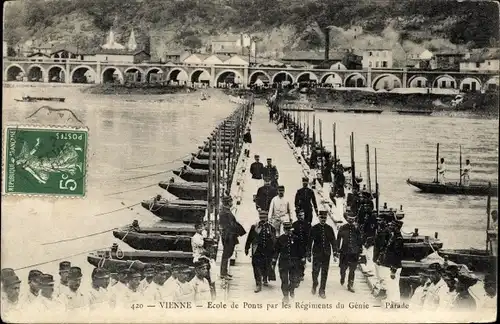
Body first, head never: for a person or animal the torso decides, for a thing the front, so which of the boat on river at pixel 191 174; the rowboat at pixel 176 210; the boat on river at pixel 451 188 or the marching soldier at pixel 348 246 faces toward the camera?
the marching soldier

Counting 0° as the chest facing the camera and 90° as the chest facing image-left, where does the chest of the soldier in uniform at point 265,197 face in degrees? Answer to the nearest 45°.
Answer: approximately 0°

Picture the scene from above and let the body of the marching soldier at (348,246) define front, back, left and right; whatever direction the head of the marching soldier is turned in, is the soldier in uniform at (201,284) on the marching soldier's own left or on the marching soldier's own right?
on the marching soldier's own right

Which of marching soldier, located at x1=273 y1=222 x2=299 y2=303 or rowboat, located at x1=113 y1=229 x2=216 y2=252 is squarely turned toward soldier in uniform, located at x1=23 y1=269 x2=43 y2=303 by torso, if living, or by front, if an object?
the rowboat

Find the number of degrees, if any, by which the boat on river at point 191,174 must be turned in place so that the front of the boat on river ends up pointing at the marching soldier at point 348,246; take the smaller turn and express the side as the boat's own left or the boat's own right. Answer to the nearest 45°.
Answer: approximately 135° to the boat's own left

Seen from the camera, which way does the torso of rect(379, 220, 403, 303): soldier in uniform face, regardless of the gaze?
to the viewer's left

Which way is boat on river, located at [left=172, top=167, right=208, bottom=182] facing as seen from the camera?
to the viewer's left

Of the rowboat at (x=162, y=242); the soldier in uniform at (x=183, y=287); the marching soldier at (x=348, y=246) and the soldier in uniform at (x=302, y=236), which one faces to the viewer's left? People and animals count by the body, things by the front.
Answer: the rowboat

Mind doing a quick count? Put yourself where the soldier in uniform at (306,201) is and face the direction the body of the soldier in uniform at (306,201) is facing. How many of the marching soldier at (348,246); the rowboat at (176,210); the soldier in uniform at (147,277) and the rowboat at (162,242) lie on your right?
3

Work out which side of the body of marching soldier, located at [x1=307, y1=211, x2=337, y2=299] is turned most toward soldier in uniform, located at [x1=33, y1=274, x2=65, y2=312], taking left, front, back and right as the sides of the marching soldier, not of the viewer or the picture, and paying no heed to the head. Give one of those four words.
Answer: right

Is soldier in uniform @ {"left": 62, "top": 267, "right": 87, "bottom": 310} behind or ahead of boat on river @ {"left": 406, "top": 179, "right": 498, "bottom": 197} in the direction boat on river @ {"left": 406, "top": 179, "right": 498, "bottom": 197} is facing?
ahead

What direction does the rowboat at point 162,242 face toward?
to the viewer's left
